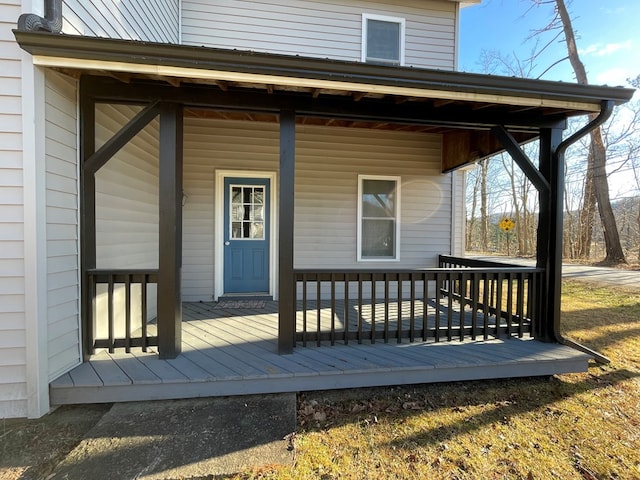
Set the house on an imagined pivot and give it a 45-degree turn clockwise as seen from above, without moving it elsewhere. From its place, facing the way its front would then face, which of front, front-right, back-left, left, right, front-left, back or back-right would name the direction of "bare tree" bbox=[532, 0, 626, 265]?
back

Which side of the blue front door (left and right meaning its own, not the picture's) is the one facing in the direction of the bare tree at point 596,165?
left

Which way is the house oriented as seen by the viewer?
toward the camera
